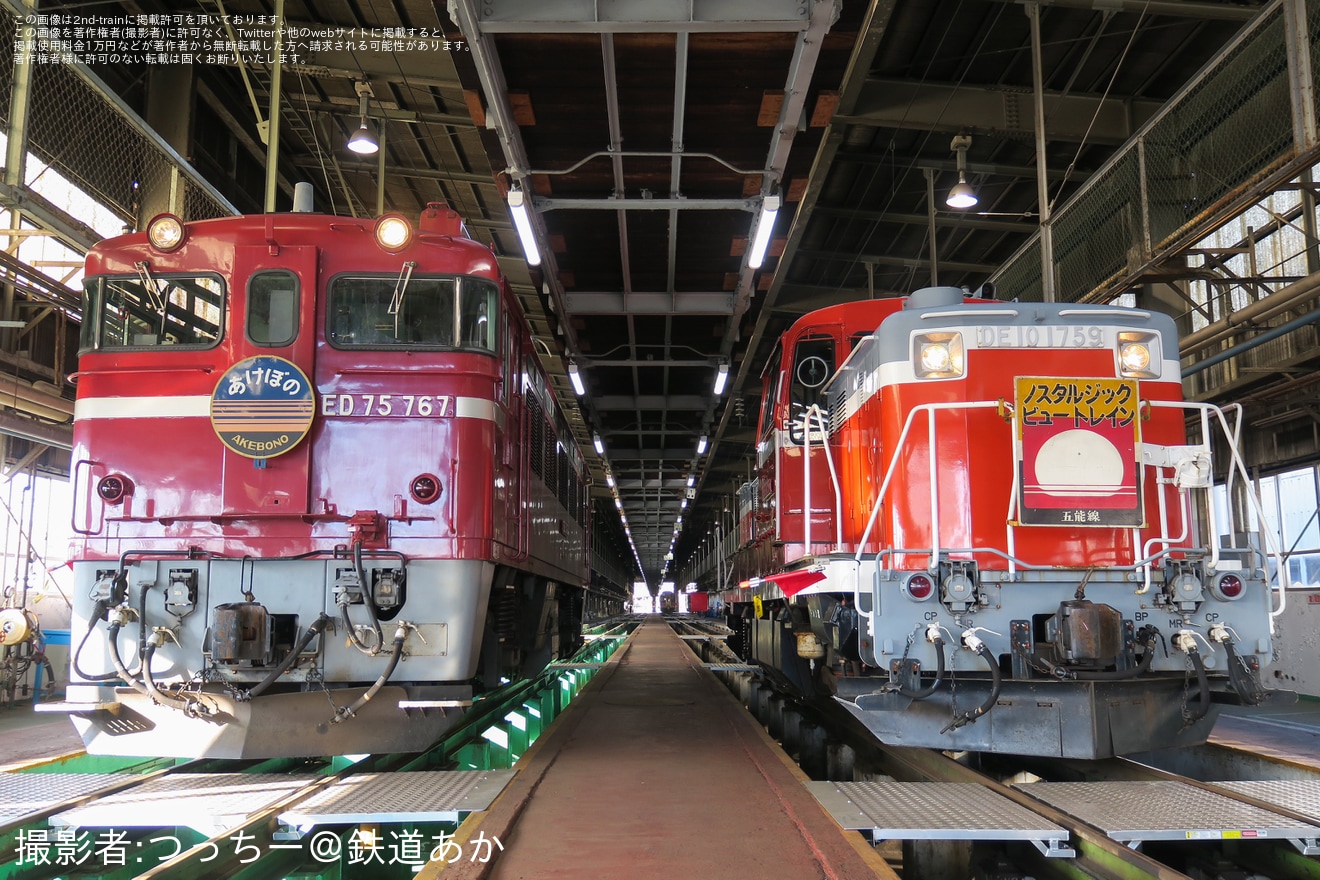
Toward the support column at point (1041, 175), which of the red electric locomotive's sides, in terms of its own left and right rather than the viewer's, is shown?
left

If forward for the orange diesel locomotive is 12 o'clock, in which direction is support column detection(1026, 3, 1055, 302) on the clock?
The support column is roughly at 6 o'clock from the orange diesel locomotive.

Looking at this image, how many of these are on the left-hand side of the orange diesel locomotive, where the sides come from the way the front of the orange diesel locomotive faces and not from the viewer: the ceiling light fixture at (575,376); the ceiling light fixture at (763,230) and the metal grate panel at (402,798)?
0

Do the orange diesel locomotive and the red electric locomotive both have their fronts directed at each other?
no

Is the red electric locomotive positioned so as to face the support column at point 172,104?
no

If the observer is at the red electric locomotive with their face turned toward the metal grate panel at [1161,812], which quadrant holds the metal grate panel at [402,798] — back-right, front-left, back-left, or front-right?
front-right

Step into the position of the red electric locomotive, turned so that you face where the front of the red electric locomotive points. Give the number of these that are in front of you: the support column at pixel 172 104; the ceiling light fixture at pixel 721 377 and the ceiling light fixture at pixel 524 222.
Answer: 0

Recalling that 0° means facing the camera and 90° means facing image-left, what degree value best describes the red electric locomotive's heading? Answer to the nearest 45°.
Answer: approximately 0°

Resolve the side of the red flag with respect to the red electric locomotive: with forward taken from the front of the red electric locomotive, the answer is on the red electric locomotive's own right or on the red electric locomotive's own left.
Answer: on the red electric locomotive's own left

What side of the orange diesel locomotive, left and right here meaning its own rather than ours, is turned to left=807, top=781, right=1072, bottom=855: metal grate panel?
front

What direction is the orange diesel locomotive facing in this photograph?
toward the camera

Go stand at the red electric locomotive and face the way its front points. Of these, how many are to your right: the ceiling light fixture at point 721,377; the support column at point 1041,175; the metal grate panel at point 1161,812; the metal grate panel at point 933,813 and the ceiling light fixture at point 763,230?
0

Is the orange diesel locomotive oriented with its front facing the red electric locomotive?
no

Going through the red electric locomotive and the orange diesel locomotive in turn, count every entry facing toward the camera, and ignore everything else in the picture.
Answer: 2

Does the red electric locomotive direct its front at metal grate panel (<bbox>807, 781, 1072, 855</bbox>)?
no
